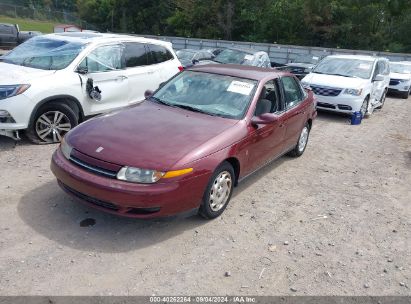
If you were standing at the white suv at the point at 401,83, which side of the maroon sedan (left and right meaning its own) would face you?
back

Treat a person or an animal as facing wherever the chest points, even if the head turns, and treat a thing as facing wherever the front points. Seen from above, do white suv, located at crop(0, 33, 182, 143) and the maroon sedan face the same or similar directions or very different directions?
same or similar directions

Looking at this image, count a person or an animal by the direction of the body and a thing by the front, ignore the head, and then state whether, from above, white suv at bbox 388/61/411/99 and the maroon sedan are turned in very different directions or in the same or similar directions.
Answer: same or similar directions

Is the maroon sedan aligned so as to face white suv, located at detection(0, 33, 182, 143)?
no

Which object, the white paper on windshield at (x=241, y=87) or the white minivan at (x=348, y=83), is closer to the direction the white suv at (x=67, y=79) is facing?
the white paper on windshield

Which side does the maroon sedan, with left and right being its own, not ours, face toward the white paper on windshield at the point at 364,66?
back

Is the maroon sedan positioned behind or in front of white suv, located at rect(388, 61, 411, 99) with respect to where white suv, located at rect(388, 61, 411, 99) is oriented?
in front

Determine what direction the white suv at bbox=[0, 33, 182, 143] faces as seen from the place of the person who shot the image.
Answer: facing the viewer and to the left of the viewer

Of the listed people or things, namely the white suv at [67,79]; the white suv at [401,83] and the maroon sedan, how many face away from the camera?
0

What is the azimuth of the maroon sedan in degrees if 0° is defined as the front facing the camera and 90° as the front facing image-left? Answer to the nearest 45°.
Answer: approximately 45°
